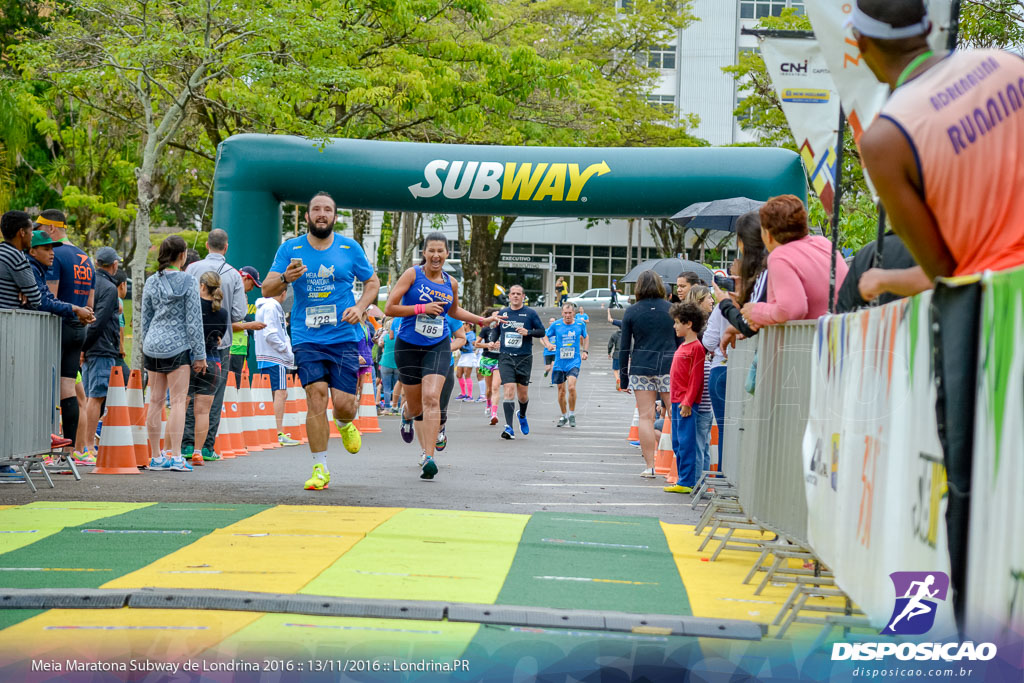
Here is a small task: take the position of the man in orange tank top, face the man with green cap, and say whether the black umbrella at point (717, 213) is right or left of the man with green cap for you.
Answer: right

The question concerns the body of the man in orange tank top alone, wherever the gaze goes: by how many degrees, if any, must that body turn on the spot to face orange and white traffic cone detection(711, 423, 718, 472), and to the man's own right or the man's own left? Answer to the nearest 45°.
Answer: approximately 45° to the man's own right

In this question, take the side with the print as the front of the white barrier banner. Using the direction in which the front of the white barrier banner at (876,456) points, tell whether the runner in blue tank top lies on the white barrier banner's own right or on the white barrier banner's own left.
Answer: on the white barrier banner's own right

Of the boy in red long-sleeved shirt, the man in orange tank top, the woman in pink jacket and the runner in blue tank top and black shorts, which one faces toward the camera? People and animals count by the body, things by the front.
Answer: the runner in blue tank top and black shorts

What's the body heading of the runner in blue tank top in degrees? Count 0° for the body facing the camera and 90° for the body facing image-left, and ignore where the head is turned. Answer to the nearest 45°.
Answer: approximately 0°

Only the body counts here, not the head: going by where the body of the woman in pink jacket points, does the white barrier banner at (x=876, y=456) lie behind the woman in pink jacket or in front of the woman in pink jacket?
behind

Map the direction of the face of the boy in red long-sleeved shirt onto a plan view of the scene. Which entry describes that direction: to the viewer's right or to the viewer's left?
to the viewer's left

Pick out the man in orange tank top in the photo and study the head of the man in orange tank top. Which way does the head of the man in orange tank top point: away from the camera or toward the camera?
away from the camera

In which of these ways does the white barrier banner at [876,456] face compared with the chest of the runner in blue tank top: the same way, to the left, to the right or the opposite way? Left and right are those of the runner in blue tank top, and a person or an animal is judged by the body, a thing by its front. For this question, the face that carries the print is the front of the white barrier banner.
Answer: to the right

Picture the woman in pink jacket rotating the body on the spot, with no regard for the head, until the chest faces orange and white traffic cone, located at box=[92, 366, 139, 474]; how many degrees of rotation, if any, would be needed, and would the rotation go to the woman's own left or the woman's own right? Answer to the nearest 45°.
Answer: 0° — they already face it
